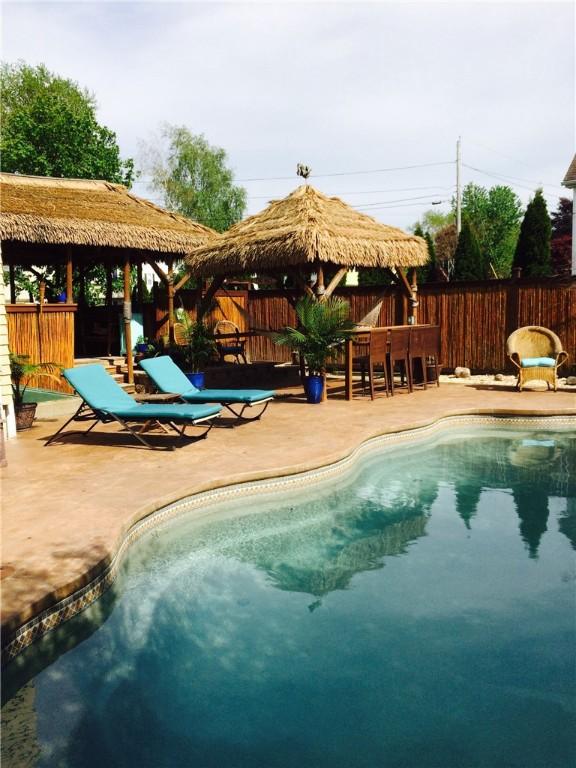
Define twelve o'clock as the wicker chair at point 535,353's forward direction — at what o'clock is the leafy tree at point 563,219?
The leafy tree is roughly at 6 o'clock from the wicker chair.

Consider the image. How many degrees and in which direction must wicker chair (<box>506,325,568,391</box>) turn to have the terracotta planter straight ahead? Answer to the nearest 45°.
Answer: approximately 45° to its right

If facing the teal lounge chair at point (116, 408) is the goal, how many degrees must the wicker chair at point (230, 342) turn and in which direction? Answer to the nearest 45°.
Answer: approximately 45° to its right

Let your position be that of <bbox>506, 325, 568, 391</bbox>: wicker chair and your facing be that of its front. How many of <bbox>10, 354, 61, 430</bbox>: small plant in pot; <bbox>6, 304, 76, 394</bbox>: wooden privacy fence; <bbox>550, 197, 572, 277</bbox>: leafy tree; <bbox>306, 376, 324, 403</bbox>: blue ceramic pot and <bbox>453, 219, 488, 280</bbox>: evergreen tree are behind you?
2

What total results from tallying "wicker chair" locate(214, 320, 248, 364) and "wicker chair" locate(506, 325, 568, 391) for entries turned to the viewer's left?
0

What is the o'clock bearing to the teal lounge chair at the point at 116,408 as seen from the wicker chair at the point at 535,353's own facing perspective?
The teal lounge chair is roughly at 1 o'clock from the wicker chair.

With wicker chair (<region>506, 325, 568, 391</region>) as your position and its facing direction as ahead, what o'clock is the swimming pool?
The swimming pool is roughly at 12 o'clock from the wicker chair.

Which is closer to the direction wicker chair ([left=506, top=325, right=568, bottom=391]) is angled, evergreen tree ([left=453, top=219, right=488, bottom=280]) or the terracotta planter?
the terracotta planter

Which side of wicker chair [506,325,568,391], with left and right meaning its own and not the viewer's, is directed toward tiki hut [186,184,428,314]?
right

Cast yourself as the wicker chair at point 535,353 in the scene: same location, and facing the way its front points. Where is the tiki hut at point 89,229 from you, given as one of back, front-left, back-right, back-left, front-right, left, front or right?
right

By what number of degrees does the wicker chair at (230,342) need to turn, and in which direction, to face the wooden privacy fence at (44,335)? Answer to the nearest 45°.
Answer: approximately 90° to its right
